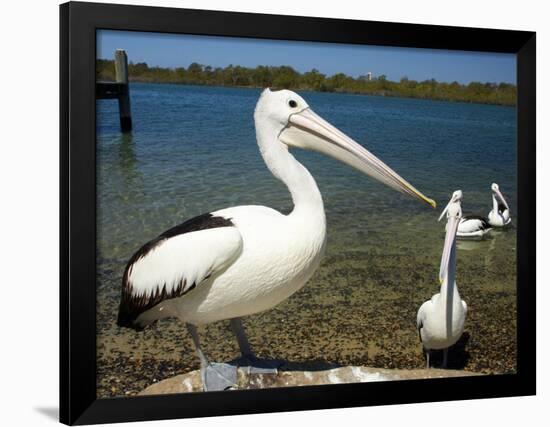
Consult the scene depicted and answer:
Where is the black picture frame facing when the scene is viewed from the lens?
facing the viewer and to the right of the viewer
